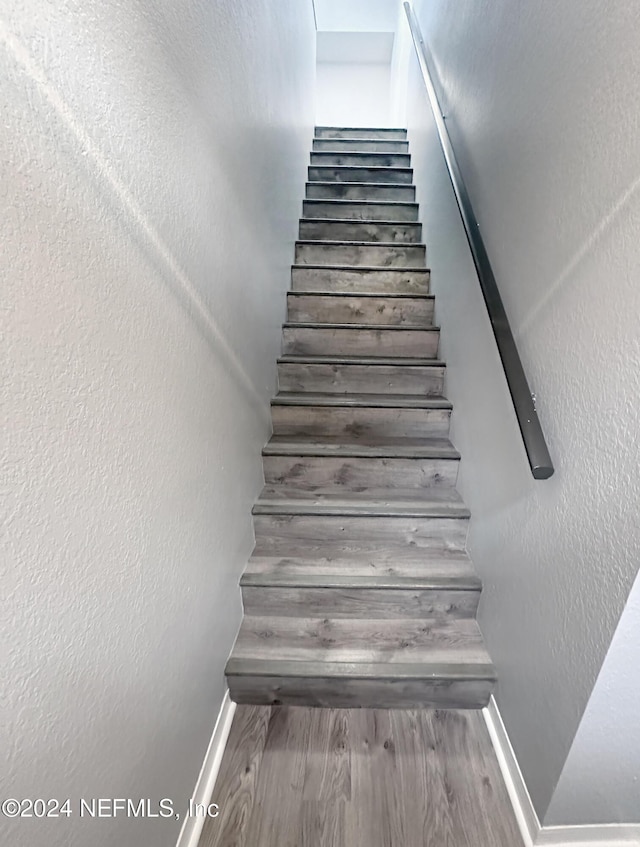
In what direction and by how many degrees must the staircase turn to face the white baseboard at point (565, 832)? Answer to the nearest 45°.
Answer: approximately 45° to its left

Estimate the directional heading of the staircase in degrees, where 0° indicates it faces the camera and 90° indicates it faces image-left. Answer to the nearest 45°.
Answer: approximately 0°

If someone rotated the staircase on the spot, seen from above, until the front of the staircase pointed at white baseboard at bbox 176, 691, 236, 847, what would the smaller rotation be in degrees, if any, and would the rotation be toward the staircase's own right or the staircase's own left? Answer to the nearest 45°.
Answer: approximately 45° to the staircase's own right
